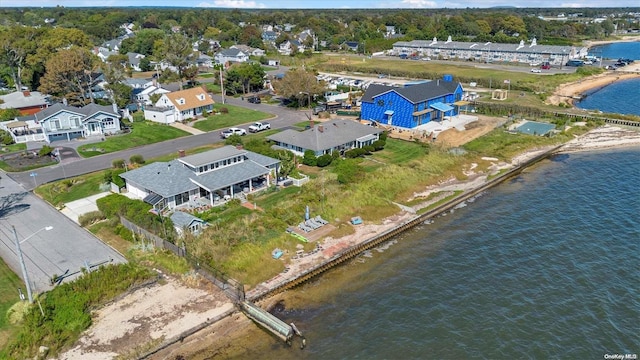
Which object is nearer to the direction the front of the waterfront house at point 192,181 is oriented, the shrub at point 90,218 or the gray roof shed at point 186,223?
the gray roof shed

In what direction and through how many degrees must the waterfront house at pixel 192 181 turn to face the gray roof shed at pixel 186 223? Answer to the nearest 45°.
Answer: approximately 45° to its right
